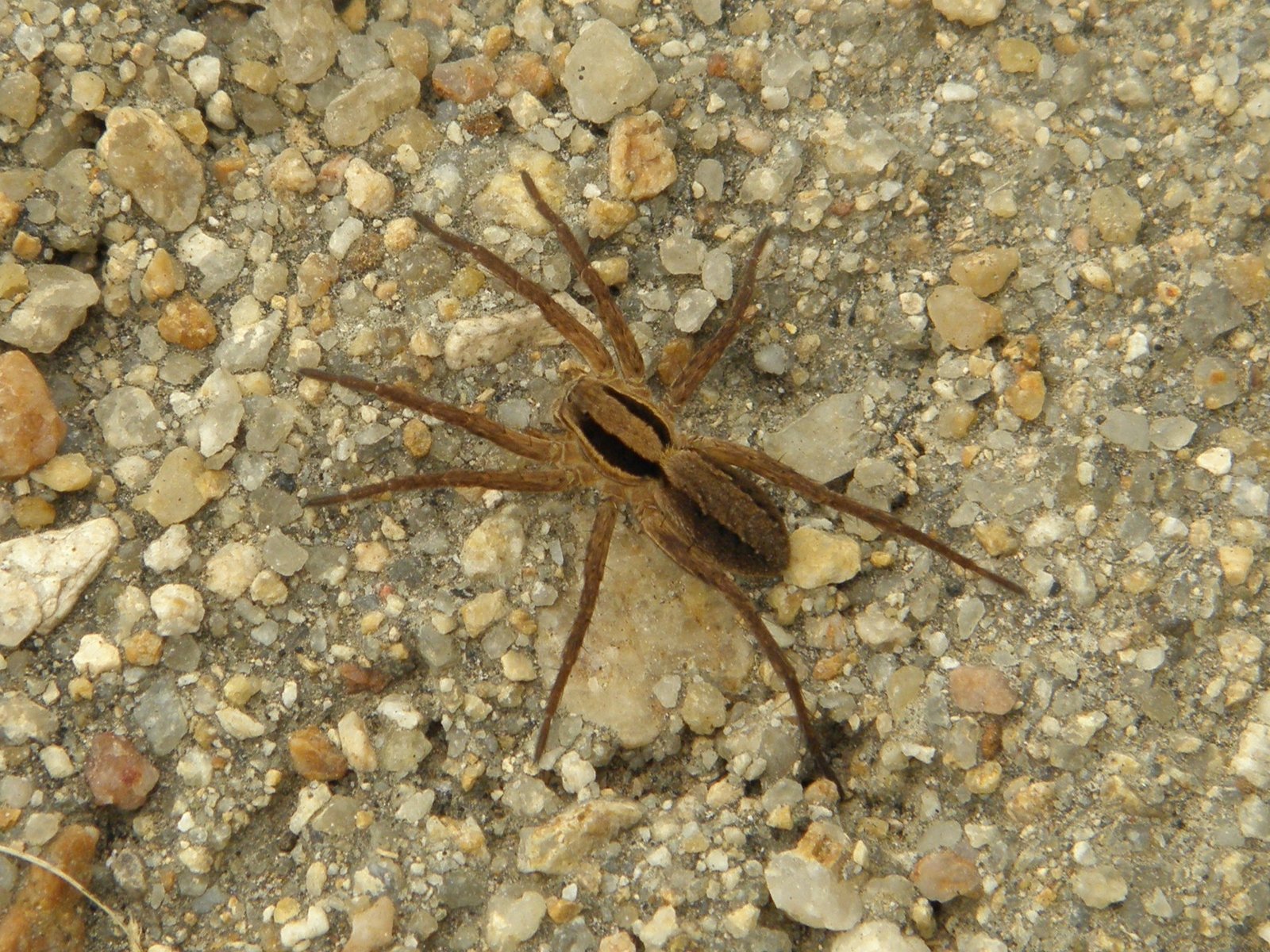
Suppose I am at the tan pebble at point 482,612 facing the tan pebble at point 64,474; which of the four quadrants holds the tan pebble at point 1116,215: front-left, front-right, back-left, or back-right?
back-right

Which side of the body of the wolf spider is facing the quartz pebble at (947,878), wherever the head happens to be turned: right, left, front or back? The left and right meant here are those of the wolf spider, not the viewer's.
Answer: back

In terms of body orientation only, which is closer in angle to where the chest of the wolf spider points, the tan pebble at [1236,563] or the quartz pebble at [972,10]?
the quartz pebble

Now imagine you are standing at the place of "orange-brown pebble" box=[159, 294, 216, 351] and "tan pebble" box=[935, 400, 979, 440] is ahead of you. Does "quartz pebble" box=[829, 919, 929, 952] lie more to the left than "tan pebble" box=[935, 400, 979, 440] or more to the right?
right

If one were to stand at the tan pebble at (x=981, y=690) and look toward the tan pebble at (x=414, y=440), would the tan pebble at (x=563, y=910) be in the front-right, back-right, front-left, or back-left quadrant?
front-left

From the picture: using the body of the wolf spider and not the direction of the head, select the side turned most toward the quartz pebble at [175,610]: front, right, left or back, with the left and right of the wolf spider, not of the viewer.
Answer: left

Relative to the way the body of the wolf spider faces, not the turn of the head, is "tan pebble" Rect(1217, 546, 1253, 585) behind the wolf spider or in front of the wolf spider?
behind

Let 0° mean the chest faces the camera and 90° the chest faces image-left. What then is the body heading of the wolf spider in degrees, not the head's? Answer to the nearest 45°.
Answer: approximately 135°

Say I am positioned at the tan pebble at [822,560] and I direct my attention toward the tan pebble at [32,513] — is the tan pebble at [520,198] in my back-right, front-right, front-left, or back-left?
front-right

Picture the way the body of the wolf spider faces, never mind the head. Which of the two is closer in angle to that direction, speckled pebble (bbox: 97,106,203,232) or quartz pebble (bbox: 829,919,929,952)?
the speckled pebble

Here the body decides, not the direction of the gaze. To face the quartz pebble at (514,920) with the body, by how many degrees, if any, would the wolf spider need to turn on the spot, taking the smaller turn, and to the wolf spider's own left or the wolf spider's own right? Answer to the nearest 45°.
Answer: approximately 135° to the wolf spider's own left

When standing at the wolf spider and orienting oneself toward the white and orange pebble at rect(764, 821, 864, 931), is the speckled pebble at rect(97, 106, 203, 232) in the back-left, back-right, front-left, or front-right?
back-right

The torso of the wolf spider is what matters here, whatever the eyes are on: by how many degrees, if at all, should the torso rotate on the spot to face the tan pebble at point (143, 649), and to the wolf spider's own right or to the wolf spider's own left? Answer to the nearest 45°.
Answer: approximately 90° to the wolf spider's own left

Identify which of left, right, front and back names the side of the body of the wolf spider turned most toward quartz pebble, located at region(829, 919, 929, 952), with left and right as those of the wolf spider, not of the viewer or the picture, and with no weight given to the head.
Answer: back
